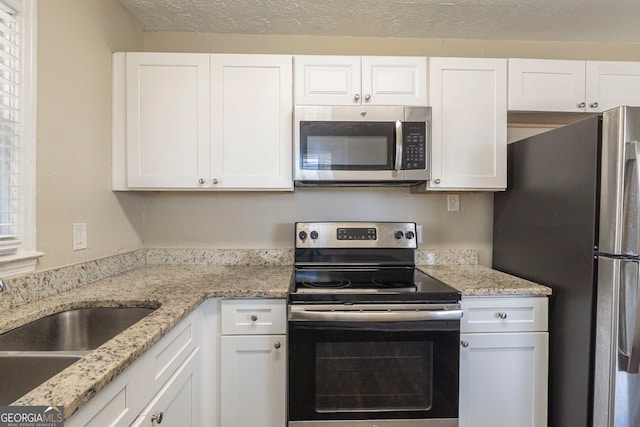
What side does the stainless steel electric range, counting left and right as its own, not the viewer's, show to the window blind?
right

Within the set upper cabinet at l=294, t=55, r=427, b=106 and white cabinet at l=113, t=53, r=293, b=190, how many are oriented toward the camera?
2

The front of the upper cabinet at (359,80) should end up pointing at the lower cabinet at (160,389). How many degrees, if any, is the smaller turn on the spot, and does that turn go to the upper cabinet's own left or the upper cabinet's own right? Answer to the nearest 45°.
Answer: approximately 45° to the upper cabinet's own right

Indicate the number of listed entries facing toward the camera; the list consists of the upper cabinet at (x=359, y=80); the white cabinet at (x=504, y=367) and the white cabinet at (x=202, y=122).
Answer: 3

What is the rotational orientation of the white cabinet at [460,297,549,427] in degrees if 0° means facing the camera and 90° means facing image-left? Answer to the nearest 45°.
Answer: approximately 0°
